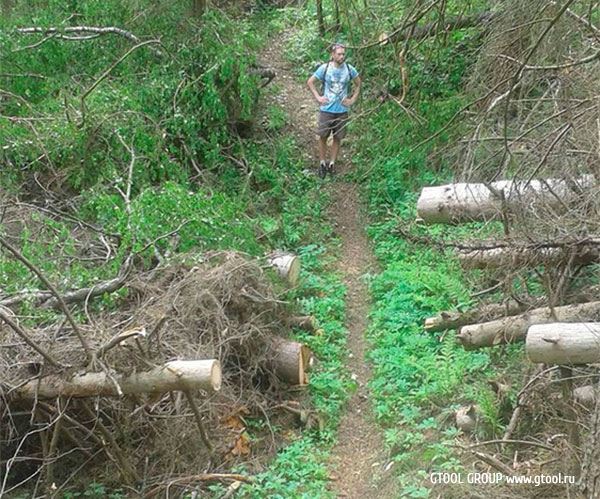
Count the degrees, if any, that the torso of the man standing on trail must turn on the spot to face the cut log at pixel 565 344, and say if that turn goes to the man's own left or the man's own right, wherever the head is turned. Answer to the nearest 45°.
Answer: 0° — they already face it

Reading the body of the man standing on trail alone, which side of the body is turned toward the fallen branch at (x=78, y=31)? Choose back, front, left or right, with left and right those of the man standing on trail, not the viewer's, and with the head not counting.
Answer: right

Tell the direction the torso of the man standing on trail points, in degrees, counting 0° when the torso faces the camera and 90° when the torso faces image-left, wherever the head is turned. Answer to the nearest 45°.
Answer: approximately 0°

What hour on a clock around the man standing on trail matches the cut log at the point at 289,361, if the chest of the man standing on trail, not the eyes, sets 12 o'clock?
The cut log is roughly at 12 o'clock from the man standing on trail.

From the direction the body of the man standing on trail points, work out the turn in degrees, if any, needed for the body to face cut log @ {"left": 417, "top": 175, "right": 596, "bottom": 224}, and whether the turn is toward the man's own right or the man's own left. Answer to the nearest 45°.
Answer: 0° — they already face it

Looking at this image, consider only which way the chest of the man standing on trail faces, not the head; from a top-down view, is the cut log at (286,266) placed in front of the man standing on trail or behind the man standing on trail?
in front

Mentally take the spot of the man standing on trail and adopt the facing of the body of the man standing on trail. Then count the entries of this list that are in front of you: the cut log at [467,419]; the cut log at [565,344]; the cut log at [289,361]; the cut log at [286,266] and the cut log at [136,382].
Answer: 5

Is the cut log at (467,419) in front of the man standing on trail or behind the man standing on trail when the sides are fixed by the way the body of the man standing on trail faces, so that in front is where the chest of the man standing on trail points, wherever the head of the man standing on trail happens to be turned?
in front

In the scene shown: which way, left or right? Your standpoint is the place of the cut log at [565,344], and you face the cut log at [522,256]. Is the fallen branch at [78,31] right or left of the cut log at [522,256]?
left
